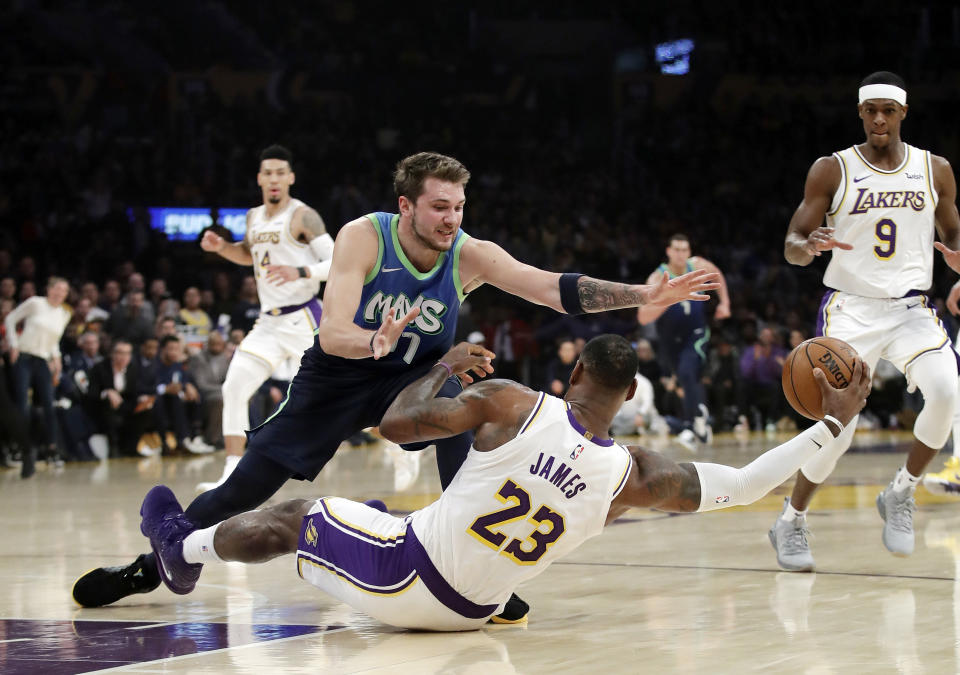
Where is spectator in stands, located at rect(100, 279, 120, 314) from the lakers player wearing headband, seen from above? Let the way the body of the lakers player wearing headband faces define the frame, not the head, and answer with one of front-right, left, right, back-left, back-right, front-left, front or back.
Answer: back-right

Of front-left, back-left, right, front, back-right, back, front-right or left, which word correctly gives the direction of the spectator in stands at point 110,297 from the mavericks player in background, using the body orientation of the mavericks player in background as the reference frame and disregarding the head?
right

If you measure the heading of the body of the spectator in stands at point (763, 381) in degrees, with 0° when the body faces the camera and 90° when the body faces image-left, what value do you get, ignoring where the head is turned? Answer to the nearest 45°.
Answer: approximately 0°

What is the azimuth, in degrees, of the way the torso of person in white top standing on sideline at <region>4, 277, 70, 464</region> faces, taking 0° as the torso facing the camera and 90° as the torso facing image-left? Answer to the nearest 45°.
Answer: approximately 315°

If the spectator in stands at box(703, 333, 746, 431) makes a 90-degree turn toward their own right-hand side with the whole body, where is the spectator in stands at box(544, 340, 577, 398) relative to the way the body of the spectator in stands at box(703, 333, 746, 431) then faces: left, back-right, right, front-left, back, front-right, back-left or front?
front-left

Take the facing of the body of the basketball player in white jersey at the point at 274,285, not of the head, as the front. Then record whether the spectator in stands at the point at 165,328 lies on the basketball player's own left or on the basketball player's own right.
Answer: on the basketball player's own right

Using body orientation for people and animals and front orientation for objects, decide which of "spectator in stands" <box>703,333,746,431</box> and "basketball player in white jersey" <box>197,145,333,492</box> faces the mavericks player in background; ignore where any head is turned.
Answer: the spectator in stands

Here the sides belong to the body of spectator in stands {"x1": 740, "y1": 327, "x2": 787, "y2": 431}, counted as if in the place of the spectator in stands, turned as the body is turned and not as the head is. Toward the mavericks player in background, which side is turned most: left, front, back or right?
front

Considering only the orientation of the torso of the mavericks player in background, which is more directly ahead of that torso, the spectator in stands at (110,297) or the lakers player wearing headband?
the lakers player wearing headband

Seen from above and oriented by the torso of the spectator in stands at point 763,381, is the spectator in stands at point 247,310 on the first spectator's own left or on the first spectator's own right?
on the first spectator's own right

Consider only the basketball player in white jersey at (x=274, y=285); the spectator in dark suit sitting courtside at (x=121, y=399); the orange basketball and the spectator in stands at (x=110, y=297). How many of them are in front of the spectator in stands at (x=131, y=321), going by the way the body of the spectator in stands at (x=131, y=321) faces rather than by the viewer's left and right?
3

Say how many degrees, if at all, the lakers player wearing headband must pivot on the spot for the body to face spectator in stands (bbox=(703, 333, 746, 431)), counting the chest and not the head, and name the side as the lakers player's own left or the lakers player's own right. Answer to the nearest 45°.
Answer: approximately 180°
